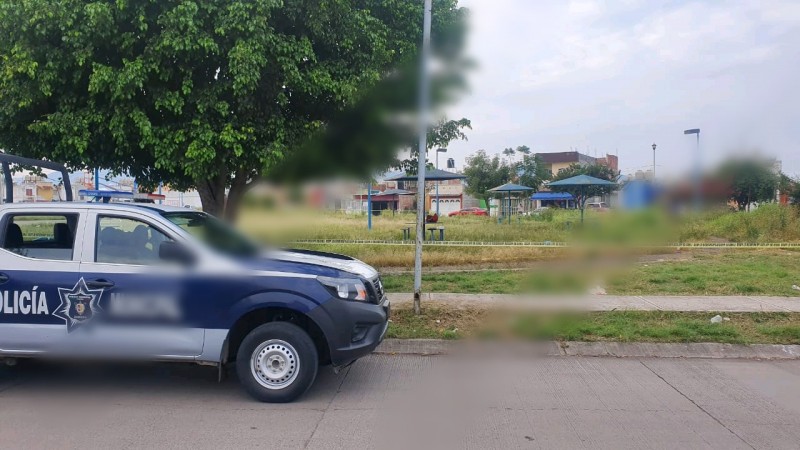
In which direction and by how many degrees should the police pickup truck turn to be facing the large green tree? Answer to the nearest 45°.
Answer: approximately 90° to its left

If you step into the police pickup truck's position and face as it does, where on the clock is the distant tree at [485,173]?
The distant tree is roughly at 10 o'clock from the police pickup truck.

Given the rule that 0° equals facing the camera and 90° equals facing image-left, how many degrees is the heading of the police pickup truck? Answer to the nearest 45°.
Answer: approximately 270°

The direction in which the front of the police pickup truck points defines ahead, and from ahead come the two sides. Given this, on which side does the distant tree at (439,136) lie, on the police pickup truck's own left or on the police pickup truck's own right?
on the police pickup truck's own left

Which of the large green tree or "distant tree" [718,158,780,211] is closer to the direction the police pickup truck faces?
the distant tree

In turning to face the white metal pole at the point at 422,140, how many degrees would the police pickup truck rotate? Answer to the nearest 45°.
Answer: approximately 45° to its left

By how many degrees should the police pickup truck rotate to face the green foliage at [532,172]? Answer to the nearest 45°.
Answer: approximately 45° to its left

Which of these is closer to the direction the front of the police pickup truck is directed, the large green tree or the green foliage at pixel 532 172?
the green foliage
